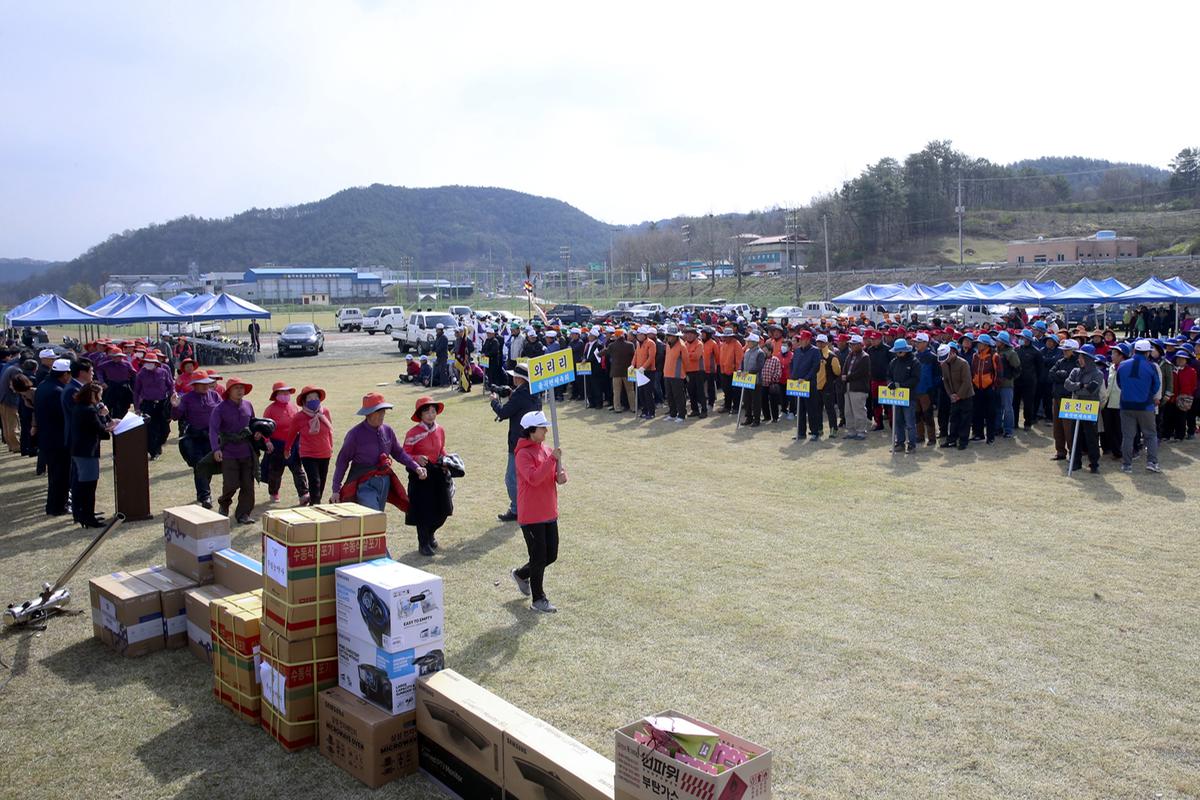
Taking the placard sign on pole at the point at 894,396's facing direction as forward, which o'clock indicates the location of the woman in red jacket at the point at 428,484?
The woman in red jacket is roughly at 1 o'clock from the placard sign on pole.

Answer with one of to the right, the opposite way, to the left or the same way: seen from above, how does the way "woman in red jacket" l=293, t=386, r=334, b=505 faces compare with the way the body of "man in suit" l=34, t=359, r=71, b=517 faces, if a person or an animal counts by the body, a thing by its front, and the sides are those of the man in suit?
to the right

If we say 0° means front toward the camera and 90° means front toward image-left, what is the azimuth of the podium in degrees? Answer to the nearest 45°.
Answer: approximately 270°

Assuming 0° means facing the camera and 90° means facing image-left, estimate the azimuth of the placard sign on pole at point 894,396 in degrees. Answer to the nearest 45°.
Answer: approximately 0°

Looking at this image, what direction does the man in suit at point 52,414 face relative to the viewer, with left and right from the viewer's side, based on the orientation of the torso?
facing to the right of the viewer

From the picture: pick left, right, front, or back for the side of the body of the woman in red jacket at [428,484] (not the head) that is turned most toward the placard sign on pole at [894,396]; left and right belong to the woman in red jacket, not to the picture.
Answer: left

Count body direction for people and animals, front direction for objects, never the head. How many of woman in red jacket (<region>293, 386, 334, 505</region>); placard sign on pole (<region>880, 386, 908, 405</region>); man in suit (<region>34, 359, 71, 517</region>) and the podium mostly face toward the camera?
2

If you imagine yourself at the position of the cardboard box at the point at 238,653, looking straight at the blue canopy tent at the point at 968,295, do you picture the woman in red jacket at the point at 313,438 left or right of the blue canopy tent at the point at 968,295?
left

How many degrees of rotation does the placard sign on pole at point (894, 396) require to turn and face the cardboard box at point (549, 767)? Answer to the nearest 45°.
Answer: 0° — it already faces it

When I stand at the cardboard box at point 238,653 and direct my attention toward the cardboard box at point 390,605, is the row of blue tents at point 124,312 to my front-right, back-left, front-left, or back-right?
back-left
